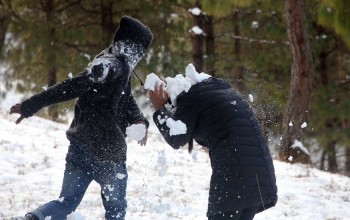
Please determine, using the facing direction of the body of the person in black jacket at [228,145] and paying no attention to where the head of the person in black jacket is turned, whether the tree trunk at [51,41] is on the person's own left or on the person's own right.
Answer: on the person's own right

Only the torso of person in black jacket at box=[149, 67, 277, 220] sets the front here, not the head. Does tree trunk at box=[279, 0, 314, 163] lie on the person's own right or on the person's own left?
on the person's own right

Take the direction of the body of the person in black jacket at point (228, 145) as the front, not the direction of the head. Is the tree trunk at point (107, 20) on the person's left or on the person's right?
on the person's right

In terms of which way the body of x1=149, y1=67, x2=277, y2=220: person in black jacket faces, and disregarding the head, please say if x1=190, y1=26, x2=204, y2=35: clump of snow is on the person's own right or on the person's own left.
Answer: on the person's own right

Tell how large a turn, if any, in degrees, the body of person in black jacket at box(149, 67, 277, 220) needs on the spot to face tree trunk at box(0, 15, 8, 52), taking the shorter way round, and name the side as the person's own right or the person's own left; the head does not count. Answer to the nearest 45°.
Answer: approximately 45° to the person's own right

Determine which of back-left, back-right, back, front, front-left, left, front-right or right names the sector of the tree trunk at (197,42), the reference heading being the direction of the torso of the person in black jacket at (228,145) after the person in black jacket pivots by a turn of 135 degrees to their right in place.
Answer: front-left

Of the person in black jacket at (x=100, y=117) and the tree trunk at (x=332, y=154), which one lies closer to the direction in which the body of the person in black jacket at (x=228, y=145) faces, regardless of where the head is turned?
the person in black jacket

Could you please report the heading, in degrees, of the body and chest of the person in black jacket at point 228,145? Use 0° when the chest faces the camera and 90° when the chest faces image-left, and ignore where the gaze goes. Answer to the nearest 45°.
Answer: approximately 90°
